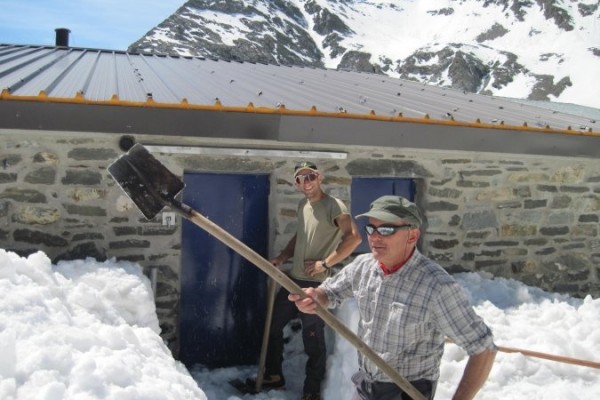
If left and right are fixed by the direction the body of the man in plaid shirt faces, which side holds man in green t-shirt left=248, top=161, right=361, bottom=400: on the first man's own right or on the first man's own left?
on the first man's own right

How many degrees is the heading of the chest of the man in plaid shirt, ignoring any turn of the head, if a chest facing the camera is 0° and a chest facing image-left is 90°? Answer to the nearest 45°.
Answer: approximately 45°

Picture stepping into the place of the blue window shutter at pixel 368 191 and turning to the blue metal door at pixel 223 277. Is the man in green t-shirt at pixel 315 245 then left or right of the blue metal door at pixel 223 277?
left

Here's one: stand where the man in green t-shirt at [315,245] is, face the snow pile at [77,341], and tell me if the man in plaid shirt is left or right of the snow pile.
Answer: left

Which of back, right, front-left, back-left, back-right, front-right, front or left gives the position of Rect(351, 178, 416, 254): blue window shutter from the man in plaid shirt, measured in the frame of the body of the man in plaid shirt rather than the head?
back-right

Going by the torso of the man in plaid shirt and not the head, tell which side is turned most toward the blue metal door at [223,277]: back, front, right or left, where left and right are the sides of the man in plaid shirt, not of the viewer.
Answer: right

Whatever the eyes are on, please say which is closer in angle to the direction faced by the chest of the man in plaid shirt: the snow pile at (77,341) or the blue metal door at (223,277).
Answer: the snow pile
